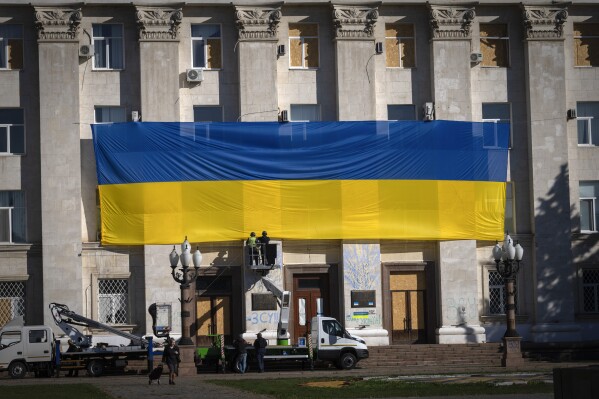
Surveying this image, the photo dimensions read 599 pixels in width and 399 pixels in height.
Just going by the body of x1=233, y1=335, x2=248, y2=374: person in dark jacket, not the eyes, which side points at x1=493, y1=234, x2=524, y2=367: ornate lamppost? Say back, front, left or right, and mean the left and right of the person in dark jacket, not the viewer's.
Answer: right

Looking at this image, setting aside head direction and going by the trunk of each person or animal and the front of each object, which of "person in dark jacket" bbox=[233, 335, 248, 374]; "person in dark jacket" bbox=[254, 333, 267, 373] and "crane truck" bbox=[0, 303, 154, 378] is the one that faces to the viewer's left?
the crane truck

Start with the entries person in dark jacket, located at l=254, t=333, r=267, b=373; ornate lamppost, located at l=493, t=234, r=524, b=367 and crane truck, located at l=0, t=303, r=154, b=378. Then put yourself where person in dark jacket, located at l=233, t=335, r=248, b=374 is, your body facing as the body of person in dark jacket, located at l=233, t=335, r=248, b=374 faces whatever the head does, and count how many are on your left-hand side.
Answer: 1

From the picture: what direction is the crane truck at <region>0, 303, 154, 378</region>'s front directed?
to the viewer's left

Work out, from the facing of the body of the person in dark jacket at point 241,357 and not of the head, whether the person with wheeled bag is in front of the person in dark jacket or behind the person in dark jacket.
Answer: behind

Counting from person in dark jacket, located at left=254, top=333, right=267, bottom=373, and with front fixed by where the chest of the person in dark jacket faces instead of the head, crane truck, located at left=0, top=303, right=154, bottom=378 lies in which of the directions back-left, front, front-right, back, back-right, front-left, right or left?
left

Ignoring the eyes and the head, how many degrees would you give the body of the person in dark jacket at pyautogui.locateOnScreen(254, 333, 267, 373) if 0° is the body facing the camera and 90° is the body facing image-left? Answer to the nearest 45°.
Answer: approximately 180°

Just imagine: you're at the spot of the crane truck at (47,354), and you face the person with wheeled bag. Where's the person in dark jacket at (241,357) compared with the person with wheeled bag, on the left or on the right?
left

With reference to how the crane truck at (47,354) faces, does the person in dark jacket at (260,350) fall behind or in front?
behind

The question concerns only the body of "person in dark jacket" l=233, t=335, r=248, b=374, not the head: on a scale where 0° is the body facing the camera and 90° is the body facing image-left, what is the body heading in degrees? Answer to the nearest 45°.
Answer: approximately 180°

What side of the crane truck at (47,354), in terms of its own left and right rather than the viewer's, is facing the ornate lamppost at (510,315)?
back

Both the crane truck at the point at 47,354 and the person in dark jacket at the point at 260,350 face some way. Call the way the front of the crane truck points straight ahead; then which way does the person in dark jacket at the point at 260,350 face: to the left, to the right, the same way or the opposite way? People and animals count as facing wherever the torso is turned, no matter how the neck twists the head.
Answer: to the right
